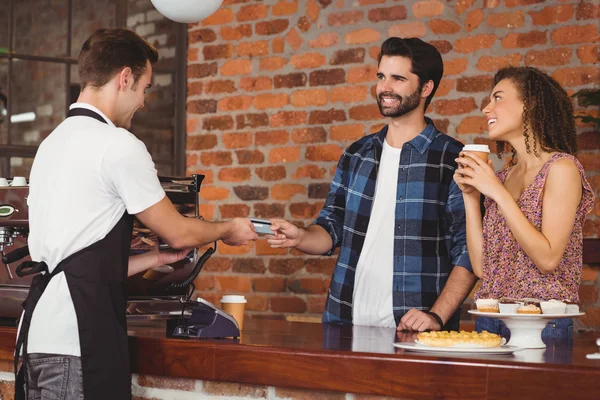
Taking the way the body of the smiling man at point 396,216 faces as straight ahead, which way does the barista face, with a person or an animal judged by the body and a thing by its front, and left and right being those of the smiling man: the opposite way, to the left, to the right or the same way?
the opposite way

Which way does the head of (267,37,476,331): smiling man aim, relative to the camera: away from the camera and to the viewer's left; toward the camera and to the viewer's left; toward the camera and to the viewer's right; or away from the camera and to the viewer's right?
toward the camera and to the viewer's left

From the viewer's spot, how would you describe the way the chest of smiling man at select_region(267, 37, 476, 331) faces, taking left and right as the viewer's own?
facing the viewer and to the left of the viewer

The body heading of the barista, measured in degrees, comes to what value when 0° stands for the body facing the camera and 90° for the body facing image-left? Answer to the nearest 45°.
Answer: approximately 225°

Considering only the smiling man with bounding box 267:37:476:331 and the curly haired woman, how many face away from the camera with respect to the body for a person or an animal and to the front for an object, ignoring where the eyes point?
0

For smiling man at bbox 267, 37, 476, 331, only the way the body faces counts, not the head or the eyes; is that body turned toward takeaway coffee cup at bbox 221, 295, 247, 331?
yes

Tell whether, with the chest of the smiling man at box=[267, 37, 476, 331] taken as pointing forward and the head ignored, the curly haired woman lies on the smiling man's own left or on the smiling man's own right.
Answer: on the smiling man's own left

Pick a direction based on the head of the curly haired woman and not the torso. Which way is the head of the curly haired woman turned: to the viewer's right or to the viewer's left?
to the viewer's left

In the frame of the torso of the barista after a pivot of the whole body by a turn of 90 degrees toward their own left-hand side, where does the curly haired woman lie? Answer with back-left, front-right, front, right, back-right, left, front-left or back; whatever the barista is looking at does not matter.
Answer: back-right
